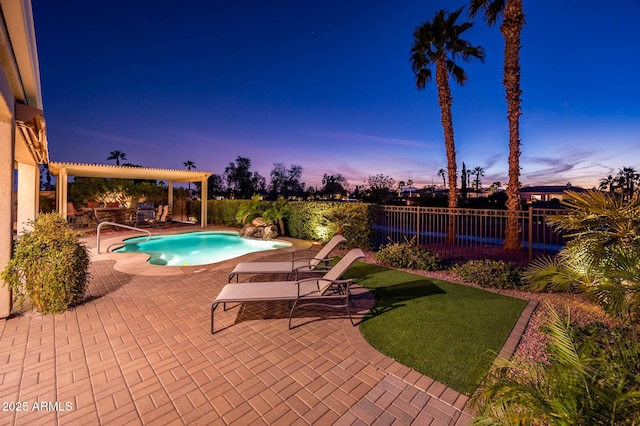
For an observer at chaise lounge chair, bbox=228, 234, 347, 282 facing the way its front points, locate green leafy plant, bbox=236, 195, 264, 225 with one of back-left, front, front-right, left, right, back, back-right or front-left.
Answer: right

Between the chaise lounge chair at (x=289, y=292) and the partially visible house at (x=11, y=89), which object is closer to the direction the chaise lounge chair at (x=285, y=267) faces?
the partially visible house

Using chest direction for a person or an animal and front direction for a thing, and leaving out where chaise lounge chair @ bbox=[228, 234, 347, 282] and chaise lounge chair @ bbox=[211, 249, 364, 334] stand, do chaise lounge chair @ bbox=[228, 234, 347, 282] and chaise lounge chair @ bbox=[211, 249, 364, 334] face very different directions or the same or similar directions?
same or similar directions

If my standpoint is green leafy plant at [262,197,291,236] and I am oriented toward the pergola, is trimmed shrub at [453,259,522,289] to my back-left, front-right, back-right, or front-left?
back-left

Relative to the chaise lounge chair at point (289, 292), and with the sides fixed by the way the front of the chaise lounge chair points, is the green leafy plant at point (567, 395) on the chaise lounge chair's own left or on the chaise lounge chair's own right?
on the chaise lounge chair's own left

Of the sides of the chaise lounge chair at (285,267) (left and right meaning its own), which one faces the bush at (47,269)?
front

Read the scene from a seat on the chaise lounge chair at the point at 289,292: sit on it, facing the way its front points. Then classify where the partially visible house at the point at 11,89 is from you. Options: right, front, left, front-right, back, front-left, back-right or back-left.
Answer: front

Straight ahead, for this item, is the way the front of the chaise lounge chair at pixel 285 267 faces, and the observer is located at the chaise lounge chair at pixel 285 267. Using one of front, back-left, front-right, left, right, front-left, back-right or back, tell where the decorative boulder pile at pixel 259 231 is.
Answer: right

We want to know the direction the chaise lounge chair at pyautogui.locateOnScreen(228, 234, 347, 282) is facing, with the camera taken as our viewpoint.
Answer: facing to the left of the viewer

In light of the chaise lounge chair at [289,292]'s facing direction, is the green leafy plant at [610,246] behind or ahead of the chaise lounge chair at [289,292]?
behind

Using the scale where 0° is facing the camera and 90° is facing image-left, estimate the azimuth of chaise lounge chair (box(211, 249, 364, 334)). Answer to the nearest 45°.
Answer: approximately 90°

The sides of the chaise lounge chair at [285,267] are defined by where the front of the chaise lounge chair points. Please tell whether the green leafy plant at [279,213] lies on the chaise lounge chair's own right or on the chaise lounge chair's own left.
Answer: on the chaise lounge chair's own right

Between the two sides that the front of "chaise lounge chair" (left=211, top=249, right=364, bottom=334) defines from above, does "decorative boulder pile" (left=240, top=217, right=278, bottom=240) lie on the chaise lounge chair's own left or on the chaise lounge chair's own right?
on the chaise lounge chair's own right

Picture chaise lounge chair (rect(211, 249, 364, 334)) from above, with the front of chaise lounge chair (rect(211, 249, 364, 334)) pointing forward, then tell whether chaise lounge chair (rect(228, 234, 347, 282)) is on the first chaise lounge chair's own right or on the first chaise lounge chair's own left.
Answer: on the first chaise lounge chair's own right

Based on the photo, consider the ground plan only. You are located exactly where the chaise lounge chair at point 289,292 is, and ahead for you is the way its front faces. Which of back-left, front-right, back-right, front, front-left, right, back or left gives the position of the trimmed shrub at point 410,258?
back-right
